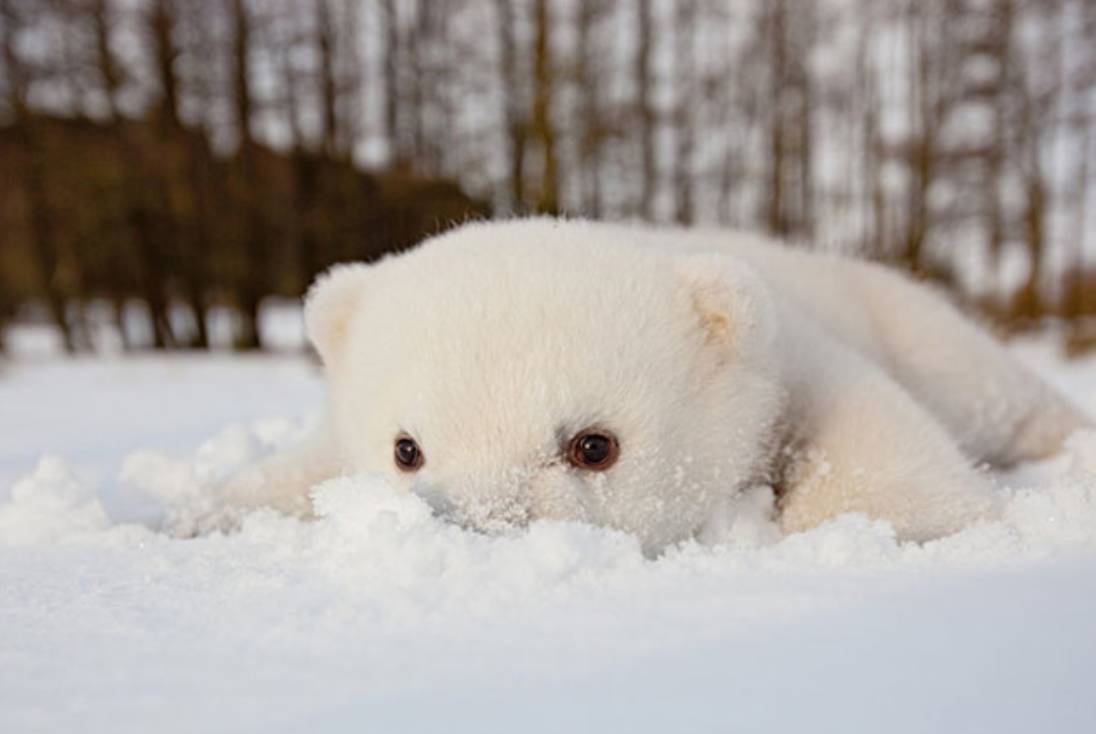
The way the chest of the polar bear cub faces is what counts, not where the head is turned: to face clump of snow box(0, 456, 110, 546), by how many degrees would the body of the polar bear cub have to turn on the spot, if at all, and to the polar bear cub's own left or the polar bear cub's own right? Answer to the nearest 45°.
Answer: approximately 45° to the polar bear cub's own right

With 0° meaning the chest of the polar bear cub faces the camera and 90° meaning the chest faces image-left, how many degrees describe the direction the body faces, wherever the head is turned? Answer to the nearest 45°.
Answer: approximately 45°
